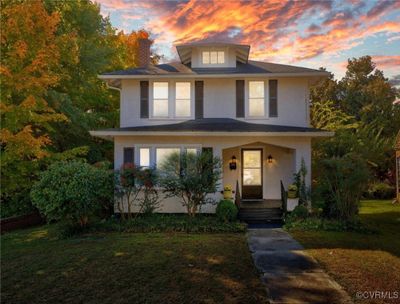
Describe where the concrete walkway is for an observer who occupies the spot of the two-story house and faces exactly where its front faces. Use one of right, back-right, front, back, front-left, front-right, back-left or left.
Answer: front

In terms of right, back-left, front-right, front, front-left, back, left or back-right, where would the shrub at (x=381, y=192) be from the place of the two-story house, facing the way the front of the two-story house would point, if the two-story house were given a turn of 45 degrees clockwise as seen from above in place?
back

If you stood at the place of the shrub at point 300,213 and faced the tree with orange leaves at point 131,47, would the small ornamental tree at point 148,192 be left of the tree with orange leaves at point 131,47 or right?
left

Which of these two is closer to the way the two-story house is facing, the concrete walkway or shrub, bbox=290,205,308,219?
the concrete walkway

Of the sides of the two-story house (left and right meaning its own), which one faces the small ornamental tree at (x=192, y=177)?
front

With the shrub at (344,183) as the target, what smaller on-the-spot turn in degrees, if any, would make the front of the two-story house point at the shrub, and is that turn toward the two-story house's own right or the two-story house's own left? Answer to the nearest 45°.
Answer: approximately 45° to the two-story house's own left

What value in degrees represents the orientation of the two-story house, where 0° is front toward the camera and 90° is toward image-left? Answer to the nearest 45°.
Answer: approximately 0°

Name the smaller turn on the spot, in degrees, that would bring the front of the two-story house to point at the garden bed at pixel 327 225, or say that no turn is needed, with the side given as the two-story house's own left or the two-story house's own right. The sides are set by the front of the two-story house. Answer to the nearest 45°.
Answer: approximately 45° to the two-story house's own left

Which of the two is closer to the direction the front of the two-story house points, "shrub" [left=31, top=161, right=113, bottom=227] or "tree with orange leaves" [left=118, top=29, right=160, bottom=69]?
the shrub
